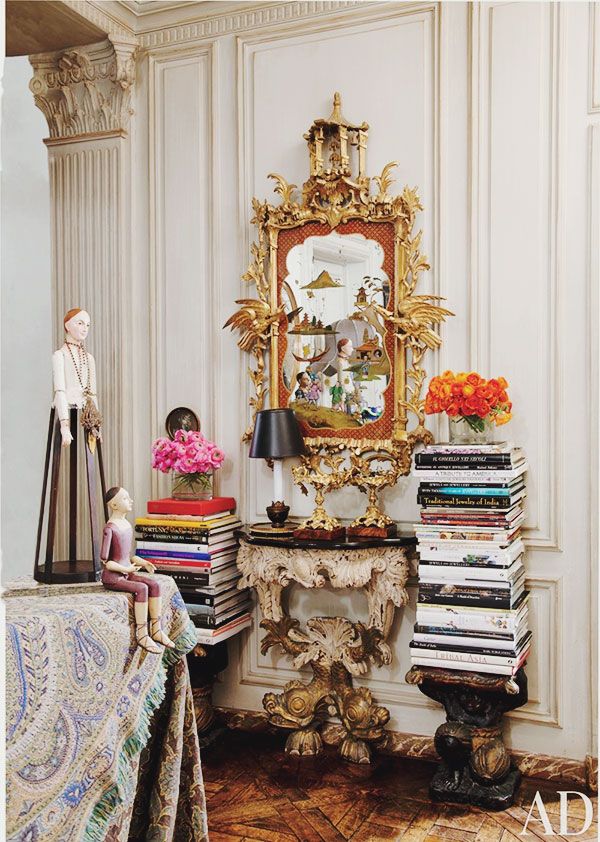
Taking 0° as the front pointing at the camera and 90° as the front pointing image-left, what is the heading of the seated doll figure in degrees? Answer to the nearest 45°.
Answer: approximately 315°

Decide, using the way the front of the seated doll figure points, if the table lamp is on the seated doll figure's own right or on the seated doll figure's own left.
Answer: on the seated doll figure's own left

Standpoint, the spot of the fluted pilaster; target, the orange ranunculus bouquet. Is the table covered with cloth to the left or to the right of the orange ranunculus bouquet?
right

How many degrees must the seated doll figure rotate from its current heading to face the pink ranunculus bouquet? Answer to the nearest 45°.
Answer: approximately 135° to its left

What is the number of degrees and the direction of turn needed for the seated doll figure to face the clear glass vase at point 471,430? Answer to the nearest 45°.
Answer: approximately 90° to its left

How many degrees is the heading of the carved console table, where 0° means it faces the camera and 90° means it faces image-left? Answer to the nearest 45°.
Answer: approximately 0°

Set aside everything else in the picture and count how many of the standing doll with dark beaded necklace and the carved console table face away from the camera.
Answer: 0

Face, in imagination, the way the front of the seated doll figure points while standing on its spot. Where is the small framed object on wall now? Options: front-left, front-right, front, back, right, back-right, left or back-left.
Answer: back-left

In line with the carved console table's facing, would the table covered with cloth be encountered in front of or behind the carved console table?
in front

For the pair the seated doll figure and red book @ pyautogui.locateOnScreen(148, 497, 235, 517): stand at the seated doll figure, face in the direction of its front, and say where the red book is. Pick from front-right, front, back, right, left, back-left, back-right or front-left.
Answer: back-left

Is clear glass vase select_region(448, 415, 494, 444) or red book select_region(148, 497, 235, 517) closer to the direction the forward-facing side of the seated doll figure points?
the clear glass vase
